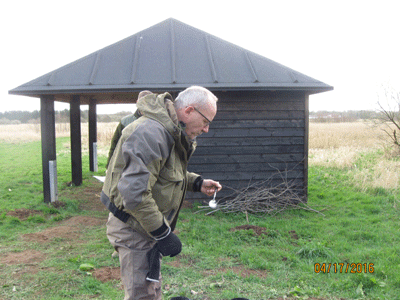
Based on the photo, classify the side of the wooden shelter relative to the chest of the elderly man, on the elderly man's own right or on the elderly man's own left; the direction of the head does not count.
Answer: on the elderly man's own left

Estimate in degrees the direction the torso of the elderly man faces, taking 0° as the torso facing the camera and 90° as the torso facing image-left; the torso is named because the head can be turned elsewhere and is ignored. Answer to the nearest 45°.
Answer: approximately 270°

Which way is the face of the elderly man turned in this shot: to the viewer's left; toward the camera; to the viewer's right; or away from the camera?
to the viewer's right
